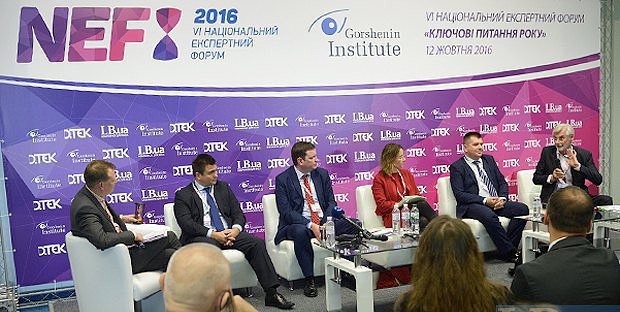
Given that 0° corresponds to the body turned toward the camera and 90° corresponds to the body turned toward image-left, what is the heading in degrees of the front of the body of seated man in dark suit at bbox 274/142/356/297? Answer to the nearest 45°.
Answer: approximately 315°

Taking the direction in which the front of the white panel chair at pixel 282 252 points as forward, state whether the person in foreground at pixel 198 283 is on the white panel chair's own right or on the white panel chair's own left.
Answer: on the white panel chair's own right

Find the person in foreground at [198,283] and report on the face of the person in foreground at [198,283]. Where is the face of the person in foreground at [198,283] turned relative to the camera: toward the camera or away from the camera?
away from the camera

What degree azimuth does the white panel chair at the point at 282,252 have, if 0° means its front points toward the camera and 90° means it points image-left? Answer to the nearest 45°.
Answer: approximately 315°

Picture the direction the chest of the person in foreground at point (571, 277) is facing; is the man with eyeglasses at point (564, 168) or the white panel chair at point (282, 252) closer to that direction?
the man with eyeglasses

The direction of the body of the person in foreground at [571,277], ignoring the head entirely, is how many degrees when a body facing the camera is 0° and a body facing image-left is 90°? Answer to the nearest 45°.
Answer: approximately 180°

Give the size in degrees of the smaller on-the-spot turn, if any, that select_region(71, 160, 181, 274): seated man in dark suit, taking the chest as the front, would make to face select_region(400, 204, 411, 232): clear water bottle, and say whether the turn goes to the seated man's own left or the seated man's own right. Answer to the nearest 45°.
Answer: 0° — they already face it

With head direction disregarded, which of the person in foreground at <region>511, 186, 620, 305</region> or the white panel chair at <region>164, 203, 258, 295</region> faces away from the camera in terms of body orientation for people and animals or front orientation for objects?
the person in foreground

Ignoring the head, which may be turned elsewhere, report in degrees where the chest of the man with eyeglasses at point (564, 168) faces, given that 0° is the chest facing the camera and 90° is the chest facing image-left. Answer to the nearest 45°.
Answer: approximately 45°

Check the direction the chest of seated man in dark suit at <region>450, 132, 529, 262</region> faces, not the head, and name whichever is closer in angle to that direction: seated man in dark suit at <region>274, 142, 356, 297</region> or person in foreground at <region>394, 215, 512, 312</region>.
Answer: the person in foreground

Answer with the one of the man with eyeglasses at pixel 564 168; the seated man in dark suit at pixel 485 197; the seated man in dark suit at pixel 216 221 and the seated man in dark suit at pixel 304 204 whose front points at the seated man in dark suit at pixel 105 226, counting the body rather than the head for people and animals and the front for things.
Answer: the man with eyeglasses
